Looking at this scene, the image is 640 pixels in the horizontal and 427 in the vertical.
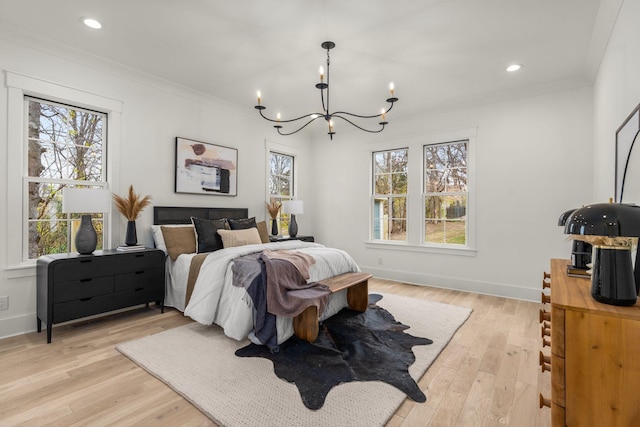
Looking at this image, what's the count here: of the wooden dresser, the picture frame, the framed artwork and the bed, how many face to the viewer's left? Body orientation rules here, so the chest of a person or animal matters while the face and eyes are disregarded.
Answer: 2

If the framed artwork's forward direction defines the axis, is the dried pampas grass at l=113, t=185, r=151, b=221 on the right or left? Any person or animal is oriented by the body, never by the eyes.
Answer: on its right

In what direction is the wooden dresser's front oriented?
to the viewer's left

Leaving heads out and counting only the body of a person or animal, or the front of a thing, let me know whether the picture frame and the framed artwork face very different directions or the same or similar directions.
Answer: very different directions

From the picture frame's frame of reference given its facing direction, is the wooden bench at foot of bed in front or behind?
in front

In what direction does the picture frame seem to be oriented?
to the viewer's left

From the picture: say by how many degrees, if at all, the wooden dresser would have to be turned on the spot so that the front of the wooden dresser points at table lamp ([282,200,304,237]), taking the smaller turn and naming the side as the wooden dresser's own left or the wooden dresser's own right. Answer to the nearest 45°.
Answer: approximately 45° to the wooden dresser's own right

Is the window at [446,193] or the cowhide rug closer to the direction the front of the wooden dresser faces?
the cowhide rug

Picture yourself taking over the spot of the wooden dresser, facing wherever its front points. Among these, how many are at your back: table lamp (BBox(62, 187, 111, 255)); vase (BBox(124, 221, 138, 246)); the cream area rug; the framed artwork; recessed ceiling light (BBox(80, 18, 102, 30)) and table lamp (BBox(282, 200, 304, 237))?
0

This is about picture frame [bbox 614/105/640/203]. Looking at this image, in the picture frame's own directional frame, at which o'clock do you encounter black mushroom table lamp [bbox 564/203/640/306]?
The black mushroom table lamp is roughly at 9 o'clock from the picture frame.

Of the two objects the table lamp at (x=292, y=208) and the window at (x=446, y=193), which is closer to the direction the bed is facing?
the window

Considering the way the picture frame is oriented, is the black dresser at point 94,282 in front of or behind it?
in front

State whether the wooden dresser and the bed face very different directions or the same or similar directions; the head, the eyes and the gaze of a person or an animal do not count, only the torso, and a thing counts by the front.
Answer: very different directions

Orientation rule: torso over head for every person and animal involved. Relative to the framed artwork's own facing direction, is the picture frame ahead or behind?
ahead

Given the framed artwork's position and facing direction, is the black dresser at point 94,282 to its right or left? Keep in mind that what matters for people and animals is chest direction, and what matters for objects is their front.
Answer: on its right

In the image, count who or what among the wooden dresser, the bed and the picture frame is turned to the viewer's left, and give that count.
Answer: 2

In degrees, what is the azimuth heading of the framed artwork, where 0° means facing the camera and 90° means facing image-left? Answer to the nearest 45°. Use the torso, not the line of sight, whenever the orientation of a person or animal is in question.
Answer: approximately 315°

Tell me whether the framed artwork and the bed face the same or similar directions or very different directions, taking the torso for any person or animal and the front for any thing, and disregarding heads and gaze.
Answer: same or similar directions

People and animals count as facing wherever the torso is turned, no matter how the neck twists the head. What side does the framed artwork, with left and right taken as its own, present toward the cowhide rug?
front
